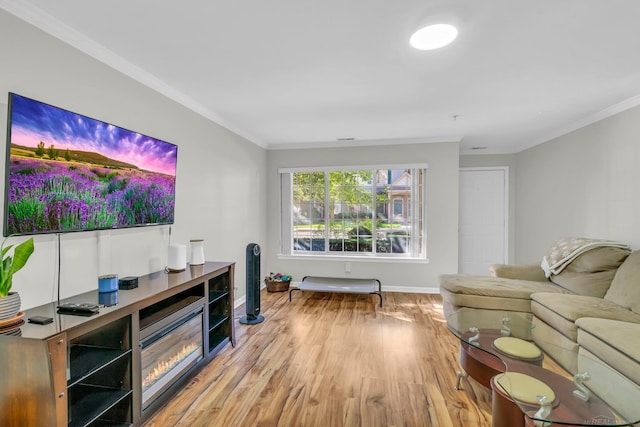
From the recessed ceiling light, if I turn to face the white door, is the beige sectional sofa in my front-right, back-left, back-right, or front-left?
front-right

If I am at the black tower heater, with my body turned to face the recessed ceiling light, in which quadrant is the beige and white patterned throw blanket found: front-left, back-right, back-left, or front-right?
front-left

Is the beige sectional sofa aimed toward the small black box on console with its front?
yes

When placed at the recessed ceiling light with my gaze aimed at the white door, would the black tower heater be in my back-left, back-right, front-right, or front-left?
front-left

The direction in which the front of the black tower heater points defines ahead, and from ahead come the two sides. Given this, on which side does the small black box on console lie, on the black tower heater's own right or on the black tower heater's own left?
on the black tower heater's own right

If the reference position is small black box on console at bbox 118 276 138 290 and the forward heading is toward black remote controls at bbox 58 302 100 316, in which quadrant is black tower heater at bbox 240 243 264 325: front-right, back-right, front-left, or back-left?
back-left

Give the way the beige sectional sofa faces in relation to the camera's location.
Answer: facing the viewer and to the left of the viewer

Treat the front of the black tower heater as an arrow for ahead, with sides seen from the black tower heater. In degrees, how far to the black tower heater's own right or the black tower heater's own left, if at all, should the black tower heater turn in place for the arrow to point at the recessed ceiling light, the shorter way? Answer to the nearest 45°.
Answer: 0° — it already faces it

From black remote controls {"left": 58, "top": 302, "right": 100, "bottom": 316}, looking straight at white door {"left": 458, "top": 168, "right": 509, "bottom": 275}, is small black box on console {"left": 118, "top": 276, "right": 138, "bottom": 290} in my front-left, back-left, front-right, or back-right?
front-left

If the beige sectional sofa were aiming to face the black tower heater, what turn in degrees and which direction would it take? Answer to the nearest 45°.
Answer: approximately 45° to its right

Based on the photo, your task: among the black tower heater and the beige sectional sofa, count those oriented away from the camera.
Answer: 0

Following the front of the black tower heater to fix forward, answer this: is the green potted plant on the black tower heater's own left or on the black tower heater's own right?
on the black tower heater's own right

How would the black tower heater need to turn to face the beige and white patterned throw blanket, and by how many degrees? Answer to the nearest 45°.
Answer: approximately 45° to its left

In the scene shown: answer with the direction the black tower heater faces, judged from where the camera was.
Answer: facing the viewer and to the right of the viewer

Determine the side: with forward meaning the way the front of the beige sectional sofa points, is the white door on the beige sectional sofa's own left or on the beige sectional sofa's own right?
on the beige sectional sofa's own right

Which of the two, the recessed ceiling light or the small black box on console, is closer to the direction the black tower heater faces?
the recessed ceiling light

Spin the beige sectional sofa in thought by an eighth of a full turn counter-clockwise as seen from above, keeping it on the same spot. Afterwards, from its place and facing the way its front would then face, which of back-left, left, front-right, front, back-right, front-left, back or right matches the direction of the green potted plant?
front-right
